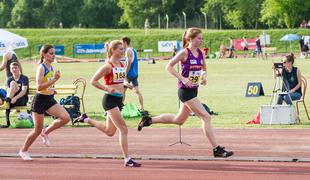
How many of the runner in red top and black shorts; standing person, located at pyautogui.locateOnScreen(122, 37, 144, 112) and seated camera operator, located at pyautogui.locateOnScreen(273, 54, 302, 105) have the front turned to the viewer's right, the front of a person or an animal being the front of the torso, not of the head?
1

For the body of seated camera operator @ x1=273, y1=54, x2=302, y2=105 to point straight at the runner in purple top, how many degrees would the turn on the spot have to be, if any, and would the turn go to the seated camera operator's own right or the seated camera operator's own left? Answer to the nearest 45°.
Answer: approximately 45° to the seated camera operator's own left

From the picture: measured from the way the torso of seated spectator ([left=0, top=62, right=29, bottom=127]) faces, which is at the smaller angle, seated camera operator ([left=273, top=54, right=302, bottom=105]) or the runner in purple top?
the runner in purple top

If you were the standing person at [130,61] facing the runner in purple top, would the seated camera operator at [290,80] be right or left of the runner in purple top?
left

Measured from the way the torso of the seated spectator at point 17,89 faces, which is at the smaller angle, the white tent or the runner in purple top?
the runner in purple top

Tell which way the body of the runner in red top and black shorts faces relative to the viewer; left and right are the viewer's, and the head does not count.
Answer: facing to the right of the viewer

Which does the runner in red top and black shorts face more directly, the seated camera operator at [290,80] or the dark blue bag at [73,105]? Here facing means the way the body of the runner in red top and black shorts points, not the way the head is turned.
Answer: the seated camera operator

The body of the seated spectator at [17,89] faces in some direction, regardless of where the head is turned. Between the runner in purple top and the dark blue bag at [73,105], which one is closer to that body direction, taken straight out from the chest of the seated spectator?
the runner in purple top

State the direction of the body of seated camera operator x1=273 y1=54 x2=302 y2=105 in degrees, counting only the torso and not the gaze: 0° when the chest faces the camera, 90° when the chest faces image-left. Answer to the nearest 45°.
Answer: approximately 45°
